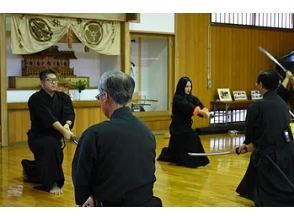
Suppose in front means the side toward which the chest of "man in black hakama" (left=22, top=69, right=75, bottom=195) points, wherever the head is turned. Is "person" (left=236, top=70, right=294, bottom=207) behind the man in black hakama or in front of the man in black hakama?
in front

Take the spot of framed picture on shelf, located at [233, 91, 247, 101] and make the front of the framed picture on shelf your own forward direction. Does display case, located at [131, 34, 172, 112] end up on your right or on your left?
on your right

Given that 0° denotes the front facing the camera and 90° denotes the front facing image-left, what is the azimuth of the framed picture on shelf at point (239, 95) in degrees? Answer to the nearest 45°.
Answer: approximately 0°

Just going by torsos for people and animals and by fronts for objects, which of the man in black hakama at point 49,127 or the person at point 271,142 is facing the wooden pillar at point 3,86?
the person

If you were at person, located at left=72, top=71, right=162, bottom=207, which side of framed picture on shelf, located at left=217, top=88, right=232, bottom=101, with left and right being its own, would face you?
front

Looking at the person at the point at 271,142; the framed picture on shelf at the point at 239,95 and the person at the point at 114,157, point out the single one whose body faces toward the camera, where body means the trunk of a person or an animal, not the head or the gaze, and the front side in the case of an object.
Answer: the framed picture on shelf

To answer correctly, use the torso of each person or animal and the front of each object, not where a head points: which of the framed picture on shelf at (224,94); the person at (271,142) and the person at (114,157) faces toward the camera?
the framed picture on shelf

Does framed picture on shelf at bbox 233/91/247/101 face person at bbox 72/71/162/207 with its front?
yes

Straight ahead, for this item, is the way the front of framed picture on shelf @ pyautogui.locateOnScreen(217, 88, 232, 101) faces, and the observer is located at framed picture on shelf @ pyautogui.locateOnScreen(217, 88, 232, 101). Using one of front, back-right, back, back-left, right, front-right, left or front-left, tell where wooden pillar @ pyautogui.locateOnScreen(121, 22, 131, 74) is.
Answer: front-right

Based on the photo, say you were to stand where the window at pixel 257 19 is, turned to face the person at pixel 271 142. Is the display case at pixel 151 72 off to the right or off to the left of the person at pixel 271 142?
right

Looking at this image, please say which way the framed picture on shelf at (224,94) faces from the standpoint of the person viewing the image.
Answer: facing the viewer

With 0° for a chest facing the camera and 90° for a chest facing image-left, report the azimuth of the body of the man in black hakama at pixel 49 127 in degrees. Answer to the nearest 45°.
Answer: approximately 315°

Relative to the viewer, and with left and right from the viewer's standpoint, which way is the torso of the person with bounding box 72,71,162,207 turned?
facing away from the viewer and to the left of the viewer

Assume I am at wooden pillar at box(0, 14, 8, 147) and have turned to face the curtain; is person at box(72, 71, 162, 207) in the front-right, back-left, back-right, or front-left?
back-right

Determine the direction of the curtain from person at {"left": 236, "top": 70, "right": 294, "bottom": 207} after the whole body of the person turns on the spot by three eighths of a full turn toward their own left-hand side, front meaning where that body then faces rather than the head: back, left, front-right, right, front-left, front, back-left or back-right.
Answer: back-right

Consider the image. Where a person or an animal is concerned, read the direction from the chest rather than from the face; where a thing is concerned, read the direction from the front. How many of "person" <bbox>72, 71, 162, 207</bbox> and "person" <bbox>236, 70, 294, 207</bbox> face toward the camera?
0
